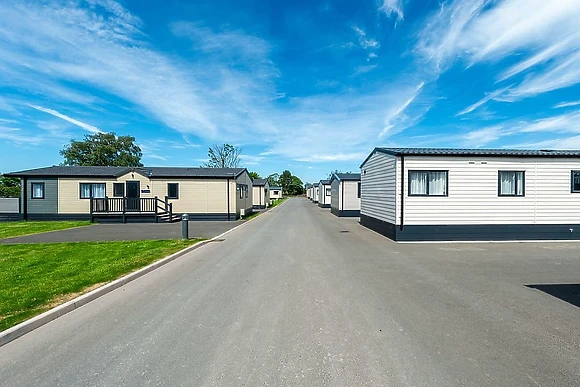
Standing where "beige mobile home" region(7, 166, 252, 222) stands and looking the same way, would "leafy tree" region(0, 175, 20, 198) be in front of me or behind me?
behind

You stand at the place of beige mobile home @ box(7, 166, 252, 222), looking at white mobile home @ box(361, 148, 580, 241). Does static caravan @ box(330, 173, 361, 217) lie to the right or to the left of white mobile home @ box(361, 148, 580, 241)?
left

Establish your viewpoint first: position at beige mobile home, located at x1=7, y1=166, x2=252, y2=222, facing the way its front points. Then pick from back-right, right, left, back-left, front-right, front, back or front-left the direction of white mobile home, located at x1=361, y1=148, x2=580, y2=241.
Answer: front-left

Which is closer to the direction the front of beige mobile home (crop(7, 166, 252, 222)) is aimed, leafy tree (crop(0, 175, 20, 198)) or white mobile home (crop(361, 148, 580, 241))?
the white mobile home

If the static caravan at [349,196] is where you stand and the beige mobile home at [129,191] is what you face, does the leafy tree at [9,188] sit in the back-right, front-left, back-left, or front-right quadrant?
front-right

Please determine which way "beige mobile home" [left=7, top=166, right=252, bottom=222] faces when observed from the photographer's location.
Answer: facing the viewer

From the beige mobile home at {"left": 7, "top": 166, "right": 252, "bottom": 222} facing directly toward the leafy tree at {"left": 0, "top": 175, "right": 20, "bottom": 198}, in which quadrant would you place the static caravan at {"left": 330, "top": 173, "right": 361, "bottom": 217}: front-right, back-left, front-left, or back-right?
back-right

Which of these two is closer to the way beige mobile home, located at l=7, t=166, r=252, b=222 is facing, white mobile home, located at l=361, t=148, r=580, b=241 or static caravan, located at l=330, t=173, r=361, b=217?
the white mobile home
